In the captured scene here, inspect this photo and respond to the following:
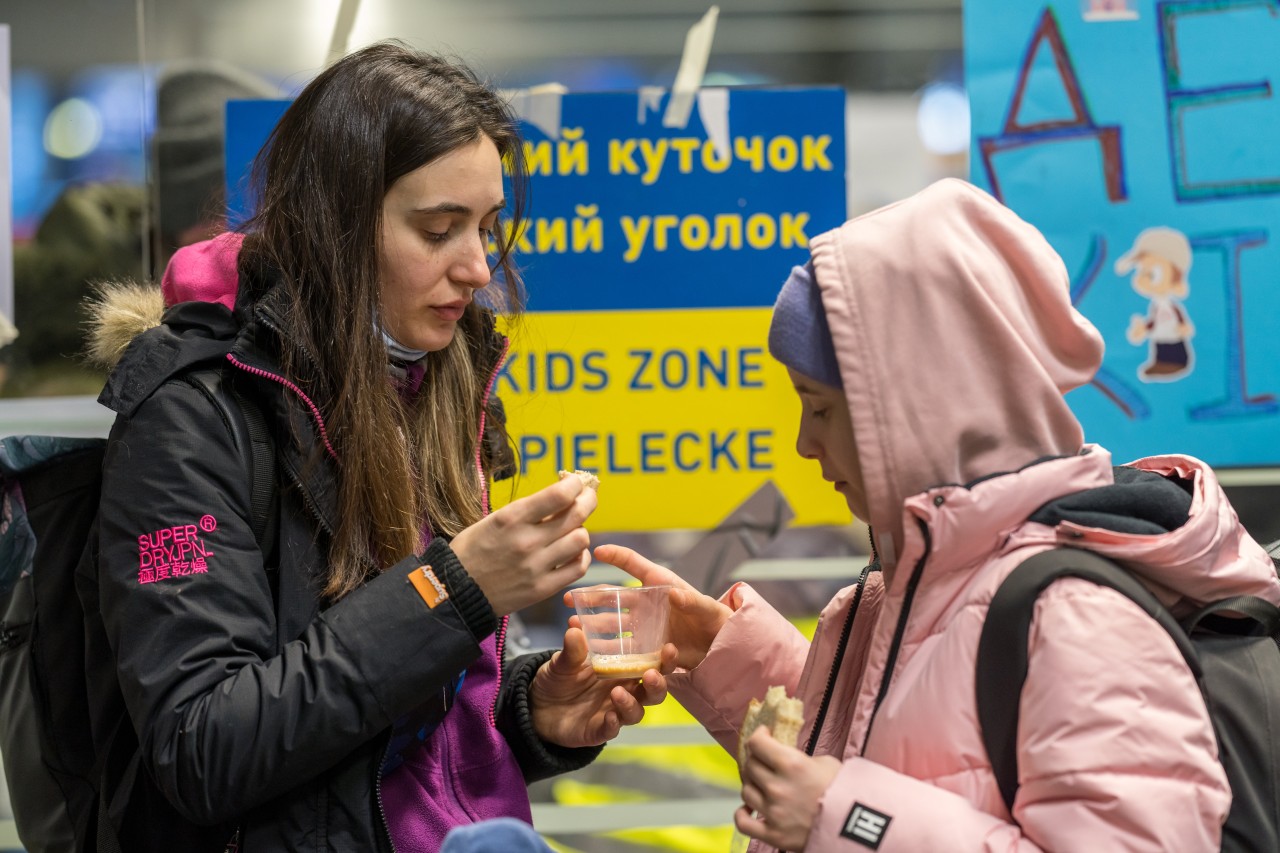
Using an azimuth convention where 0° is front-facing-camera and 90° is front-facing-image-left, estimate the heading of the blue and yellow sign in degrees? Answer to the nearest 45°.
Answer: approximately 0°

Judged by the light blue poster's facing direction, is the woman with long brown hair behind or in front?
in front

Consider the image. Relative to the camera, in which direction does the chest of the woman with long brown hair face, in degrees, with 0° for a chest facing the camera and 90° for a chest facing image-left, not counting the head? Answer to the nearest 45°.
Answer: approximately 315°

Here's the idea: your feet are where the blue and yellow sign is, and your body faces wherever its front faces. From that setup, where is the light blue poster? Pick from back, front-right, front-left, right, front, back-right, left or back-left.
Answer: left

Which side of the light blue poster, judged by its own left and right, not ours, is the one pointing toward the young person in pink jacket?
front

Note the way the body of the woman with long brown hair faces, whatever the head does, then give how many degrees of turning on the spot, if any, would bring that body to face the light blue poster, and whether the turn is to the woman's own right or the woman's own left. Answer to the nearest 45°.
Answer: approximately 90° to the woman's own left

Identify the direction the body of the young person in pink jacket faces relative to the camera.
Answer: to the viewer's left

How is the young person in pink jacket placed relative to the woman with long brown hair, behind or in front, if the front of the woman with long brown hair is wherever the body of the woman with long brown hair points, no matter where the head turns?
in front

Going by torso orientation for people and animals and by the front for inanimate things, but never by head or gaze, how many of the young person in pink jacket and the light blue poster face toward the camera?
1

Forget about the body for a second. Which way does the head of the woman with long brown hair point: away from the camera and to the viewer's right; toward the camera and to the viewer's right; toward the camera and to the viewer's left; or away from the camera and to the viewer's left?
toward the camera and to the viewer's right

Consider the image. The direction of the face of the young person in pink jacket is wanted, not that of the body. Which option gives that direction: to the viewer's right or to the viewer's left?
to the viewer's left
